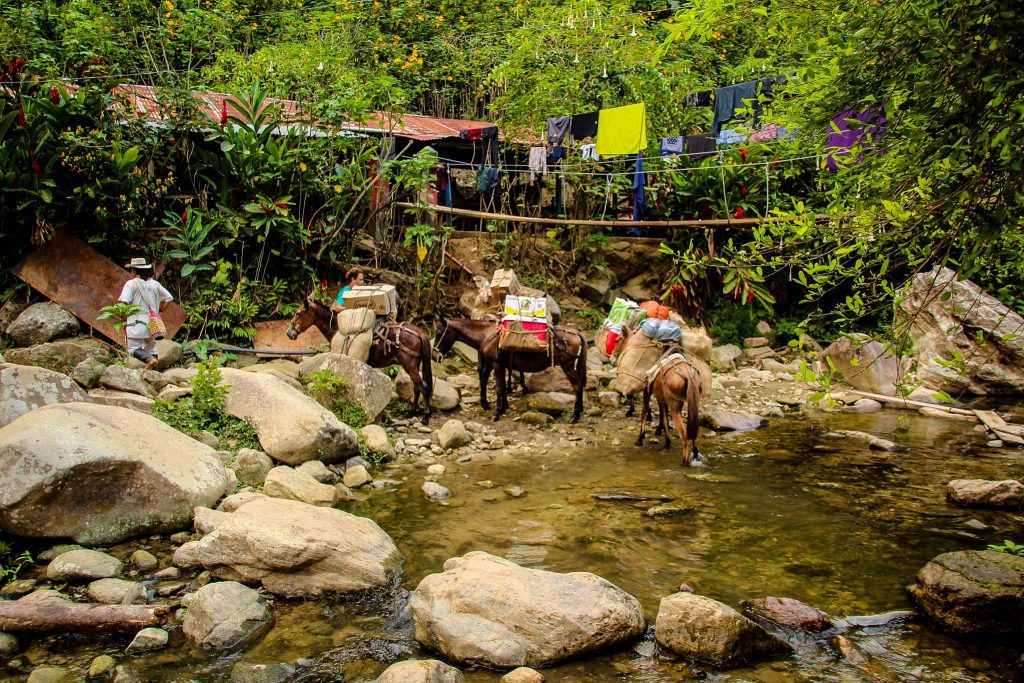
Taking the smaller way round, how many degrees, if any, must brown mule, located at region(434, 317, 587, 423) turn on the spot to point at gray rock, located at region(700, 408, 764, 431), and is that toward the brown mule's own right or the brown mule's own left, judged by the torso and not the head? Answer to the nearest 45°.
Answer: approximately 180°

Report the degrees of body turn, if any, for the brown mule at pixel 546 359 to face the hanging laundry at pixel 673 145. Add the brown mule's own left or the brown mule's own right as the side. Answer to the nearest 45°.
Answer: approximately 135° to the brown mule's own right

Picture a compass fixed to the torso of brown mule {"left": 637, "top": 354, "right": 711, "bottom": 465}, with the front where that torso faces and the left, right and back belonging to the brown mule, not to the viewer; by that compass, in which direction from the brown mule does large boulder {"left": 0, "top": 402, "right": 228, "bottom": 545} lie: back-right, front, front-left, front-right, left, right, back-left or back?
left

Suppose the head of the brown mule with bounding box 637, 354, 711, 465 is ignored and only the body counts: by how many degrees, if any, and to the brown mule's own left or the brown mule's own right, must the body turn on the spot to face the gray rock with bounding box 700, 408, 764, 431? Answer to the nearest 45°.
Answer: approximately 45° to the brown mule's own right

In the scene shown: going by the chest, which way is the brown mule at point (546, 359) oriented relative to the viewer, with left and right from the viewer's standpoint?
facing to the left of the viewer

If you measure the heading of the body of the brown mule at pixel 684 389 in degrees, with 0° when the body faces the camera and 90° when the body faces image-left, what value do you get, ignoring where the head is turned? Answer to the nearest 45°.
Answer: approximately 135°

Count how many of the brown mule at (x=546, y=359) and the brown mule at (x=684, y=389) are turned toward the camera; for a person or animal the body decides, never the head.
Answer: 0

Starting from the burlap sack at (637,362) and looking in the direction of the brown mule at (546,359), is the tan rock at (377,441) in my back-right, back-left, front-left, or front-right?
front-left

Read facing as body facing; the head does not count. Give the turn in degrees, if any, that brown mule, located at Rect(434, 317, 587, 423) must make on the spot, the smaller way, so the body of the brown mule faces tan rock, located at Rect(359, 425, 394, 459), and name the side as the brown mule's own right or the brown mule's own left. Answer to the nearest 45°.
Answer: approximately 45° to the brown mule's own left

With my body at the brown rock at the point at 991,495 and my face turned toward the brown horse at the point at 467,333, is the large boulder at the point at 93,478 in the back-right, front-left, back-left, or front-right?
front-left

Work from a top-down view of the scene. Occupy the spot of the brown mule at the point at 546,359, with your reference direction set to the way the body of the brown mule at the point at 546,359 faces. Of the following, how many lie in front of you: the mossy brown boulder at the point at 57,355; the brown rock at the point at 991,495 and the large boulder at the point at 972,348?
1

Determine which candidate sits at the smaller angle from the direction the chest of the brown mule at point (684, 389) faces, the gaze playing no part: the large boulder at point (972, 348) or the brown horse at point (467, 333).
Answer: the brown horse

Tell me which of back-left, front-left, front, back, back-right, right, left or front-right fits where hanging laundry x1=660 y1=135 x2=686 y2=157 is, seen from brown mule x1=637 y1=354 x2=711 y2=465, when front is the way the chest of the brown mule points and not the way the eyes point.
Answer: front-right

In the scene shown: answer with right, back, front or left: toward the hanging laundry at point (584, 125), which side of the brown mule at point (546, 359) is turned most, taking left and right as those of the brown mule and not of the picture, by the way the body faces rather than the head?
right

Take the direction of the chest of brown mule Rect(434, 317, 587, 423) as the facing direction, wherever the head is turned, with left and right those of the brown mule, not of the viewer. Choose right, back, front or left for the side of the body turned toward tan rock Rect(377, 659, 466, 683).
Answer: left

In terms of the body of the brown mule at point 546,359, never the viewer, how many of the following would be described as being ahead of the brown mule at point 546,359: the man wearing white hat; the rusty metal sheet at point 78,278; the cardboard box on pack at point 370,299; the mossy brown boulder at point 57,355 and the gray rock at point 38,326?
5

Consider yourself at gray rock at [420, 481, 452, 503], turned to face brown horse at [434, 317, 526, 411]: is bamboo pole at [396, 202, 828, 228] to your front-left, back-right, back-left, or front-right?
front-right
